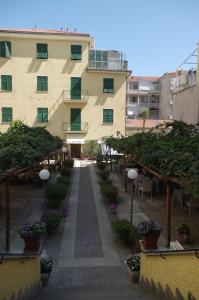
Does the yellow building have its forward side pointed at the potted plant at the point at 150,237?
yes

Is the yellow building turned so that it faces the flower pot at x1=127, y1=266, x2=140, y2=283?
yes

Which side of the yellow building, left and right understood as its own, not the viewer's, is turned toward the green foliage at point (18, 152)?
front

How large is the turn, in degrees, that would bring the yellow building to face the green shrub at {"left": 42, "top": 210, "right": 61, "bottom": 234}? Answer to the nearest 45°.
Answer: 0° — it already faces it

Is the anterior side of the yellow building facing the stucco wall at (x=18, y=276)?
yes

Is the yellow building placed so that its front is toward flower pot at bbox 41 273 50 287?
yes

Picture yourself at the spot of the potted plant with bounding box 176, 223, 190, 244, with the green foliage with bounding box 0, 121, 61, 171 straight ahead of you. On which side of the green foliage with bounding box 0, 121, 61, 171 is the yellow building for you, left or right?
right

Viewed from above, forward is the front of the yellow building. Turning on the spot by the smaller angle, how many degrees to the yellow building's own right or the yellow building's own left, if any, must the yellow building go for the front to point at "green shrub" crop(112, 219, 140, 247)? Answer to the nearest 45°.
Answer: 0° — it already faces it

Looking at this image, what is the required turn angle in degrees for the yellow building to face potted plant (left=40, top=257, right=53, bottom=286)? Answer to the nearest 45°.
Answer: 0° — it already faces it

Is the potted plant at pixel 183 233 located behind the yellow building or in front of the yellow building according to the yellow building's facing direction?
in front

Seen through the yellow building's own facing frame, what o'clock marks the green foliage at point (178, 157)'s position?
The green foliage is roughly at 12 o'clock from the yellow building.

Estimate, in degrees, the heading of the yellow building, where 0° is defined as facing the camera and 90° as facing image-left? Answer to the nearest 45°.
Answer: approximately 0°
